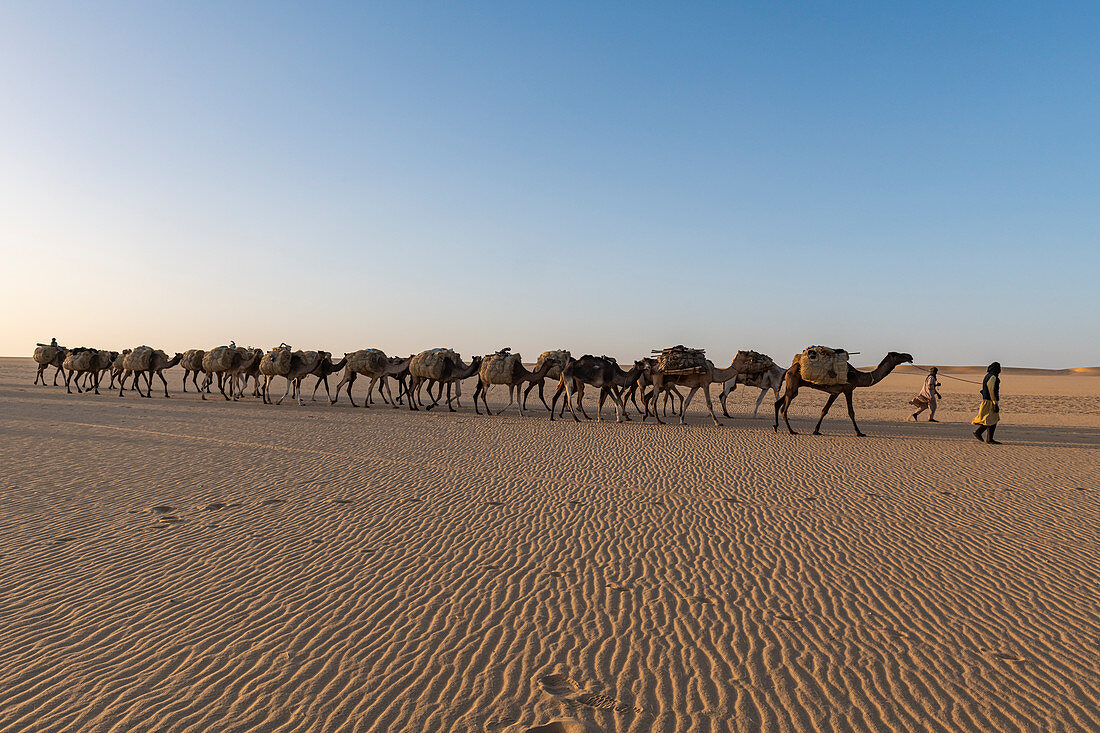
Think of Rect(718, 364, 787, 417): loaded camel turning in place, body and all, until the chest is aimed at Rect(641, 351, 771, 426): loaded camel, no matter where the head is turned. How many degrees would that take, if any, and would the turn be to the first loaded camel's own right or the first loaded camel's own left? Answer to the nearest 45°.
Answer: approximately 135° to the first loaded camel's own right

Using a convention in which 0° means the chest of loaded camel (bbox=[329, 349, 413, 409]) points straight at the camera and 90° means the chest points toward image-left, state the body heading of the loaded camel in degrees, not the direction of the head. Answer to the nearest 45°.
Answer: approximately 270°

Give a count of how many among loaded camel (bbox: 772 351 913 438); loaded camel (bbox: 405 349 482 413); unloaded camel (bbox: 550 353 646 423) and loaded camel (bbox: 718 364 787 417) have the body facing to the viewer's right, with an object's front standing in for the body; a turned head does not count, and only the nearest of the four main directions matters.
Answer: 4

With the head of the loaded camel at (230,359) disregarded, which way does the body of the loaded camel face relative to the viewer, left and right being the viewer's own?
facing to the right of the viewer

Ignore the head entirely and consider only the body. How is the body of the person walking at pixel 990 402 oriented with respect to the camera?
to the viewer's right

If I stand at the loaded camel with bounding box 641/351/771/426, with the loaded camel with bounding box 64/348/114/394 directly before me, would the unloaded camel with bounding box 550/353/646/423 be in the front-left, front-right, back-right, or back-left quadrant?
front-left

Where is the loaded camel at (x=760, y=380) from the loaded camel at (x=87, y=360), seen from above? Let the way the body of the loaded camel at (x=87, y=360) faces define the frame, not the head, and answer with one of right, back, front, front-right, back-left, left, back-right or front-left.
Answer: front-right

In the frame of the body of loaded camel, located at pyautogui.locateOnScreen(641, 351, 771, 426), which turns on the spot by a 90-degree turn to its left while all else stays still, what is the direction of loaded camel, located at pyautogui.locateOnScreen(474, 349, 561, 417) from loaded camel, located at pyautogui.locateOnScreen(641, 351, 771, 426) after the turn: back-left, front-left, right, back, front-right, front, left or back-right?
left

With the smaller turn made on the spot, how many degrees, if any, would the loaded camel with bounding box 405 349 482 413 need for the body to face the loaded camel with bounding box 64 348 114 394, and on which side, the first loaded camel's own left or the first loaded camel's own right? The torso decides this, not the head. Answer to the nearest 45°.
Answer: approximately 135° to the first loaded camel's own left

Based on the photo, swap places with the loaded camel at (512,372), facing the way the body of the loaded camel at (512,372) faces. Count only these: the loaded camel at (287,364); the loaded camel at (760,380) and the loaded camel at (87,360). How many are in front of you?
1

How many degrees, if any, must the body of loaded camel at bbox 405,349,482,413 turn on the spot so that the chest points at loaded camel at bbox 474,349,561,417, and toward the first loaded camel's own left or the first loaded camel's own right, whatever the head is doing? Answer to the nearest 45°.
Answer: approximately 45° to the first loaded camel's own right

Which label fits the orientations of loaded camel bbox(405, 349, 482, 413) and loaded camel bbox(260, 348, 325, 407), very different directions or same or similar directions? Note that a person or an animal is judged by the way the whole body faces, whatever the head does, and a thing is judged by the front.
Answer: same or similar directions

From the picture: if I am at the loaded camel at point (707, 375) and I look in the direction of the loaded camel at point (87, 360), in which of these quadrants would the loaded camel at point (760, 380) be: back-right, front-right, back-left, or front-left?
back-right

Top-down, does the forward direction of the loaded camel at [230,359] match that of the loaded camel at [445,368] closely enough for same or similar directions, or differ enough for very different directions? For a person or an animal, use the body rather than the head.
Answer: same or similar directions

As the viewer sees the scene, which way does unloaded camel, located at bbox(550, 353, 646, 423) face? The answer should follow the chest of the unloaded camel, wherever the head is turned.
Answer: to the viewer's right

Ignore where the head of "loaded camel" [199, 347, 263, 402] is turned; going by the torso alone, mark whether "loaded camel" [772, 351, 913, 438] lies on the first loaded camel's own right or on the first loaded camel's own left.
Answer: on the first loaded camel's own right

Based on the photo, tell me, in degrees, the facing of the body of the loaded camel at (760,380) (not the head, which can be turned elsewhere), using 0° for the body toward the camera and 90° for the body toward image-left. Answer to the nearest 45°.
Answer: approximately 270°

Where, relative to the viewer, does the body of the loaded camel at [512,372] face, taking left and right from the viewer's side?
facing to the right of the viewer

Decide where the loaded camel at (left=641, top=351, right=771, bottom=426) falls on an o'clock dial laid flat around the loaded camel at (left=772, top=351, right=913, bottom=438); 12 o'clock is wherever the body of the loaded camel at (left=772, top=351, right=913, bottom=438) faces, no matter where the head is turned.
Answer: the loaded camel at (left=641, top=351, right=771, bottom=426) is roughly at 7 o'clock from the loaded camel at (left=772, top=351, right=913, bottom=438).

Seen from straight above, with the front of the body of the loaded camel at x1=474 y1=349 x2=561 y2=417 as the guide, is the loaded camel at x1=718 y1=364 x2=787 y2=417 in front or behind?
in front

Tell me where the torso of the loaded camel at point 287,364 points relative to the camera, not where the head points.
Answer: to the viewer's right

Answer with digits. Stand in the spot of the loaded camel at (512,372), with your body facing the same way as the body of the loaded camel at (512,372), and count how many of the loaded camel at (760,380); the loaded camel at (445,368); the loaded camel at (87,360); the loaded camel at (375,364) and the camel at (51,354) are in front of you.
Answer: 1
